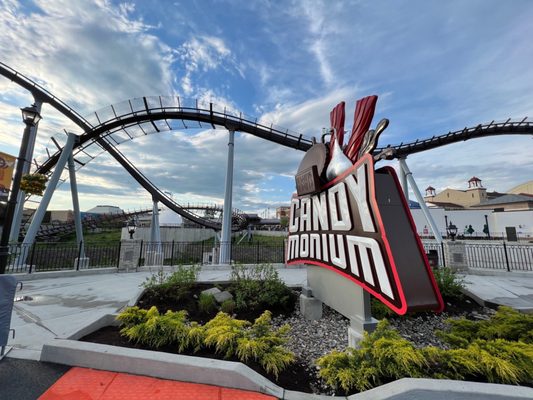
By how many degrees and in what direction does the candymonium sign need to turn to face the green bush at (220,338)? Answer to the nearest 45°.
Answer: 0° — it already faces it

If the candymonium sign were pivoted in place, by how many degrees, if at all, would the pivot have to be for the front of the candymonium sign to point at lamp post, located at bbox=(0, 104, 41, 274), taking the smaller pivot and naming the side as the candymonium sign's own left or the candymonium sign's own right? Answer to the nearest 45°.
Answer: approximately 45° to the candymonium sign's own right

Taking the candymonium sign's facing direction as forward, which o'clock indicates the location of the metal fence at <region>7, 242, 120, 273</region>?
The metal fence is roughly at 2 o'clock from the candymonium sign.

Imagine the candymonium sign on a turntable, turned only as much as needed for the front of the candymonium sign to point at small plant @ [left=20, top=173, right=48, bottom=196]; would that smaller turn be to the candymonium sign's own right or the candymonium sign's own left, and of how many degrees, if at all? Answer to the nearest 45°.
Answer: approximately 45° to the candymonium sign's own right

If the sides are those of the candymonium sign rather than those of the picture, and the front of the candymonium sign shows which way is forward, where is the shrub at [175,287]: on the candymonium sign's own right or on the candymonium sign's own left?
on the candymonium sign's own right

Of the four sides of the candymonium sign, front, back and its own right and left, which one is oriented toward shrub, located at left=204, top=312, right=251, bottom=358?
front

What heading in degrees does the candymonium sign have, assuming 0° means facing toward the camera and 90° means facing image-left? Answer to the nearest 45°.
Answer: approximately 45°

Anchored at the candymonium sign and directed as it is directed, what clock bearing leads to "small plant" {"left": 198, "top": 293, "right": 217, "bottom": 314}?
The small plant is roughly at 2 o'clock from the candymonium sign.

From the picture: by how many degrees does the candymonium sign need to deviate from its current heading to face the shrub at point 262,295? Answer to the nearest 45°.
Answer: approximately 90° to its right

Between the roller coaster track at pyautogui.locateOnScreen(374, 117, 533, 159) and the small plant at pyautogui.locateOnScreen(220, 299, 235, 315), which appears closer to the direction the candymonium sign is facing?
the small plant
